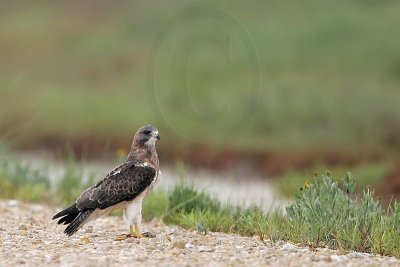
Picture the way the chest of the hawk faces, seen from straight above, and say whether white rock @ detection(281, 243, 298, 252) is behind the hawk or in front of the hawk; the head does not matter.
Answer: in front

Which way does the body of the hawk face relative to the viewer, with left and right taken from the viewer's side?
facing to the right of the viewer

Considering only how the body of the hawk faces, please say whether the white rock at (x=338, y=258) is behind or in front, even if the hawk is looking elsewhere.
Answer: in front

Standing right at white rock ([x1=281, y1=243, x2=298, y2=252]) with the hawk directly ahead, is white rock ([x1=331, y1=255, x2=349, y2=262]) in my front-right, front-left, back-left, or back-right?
back-left
